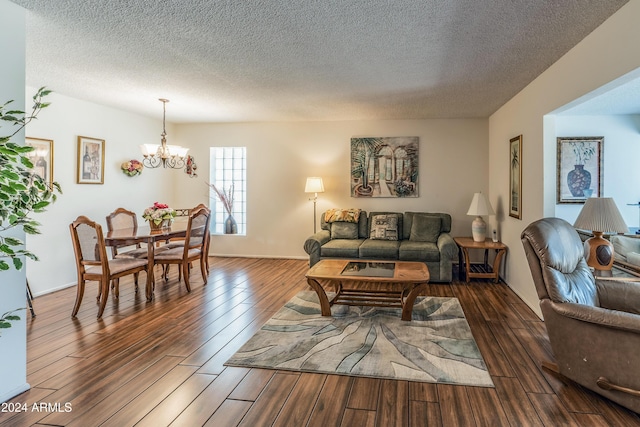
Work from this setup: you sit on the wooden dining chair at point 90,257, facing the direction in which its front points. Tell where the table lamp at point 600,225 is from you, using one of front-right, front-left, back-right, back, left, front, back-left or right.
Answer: right

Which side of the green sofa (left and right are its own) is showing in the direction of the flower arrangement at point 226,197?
right

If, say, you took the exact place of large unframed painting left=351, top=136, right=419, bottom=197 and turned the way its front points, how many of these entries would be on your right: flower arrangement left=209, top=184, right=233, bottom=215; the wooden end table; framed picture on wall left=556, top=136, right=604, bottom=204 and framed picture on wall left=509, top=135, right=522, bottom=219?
1

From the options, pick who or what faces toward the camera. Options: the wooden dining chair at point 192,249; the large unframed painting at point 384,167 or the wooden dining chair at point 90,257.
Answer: the large unframed painting

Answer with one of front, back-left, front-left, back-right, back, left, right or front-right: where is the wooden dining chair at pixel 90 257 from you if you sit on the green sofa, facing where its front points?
front-right

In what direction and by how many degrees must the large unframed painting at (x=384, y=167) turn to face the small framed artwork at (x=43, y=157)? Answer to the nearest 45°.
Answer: approximately 45° to its right

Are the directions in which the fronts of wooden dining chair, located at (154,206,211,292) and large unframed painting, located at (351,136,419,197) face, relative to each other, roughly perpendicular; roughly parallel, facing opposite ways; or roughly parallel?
roughly perpendicular

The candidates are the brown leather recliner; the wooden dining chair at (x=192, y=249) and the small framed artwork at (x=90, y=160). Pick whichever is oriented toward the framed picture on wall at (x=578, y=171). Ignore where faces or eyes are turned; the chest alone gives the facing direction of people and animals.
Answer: the small framed artwork

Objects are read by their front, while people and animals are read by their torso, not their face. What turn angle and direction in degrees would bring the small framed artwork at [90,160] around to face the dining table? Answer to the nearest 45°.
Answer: approximately 45° to its right

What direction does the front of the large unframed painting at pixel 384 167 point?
toward the camera

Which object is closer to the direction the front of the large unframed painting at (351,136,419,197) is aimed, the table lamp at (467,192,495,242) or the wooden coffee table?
the wooden coffee table

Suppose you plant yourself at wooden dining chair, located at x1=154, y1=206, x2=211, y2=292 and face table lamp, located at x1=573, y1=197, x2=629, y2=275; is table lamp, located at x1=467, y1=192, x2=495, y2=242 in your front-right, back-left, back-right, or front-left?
front-left

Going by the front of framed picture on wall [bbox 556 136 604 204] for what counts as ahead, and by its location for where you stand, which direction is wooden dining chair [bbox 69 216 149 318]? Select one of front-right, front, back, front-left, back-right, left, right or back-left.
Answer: front-right

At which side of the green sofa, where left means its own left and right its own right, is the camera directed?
front

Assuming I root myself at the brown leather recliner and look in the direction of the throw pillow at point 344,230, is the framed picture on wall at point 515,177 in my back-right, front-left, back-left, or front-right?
front-right
